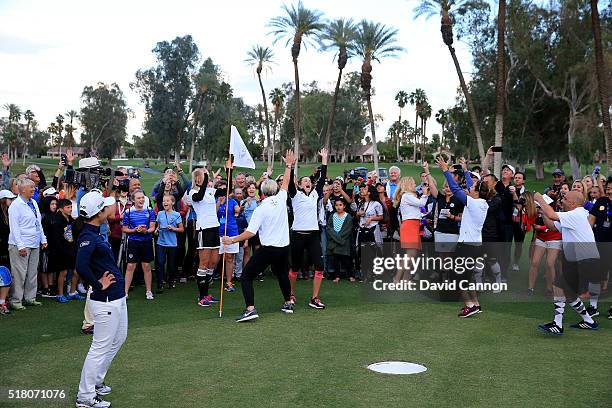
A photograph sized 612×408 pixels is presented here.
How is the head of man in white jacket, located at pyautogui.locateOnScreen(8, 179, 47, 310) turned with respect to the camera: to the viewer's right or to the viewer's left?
to the viewer's right

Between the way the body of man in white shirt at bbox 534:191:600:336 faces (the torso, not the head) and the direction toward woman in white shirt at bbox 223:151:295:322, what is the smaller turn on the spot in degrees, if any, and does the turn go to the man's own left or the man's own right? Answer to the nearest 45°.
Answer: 0° — they already face them

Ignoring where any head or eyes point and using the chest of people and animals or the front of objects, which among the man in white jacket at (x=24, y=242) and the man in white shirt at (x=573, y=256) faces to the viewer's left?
the man in white shirt at (x=573, y=256)

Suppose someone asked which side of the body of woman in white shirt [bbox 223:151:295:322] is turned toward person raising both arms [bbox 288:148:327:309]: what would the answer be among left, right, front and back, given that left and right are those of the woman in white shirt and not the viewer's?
right

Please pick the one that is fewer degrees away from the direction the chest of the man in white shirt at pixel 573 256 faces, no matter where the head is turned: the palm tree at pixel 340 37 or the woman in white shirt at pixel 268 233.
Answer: the woman in white shirt

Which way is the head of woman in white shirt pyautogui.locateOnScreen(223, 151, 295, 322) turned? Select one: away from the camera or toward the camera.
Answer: away from the camera

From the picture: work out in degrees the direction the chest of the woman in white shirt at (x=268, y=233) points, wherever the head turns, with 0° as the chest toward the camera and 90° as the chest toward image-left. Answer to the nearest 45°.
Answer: approximately 135°

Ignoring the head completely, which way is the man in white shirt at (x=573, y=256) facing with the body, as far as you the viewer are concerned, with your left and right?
facing to the left of the viewer

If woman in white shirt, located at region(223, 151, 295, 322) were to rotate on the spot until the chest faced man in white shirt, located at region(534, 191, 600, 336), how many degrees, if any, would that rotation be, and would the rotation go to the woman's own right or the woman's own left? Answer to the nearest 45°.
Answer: approximately 135° to the woman's own right

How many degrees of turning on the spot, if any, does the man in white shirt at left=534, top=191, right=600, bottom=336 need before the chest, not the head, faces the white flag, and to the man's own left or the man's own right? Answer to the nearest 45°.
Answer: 0° — they already face it

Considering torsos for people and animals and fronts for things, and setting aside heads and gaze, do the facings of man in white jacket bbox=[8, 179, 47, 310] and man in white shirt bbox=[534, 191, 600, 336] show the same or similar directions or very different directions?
very different directions

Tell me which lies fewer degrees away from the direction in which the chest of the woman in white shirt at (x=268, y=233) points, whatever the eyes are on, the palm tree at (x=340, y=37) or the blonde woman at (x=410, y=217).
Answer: the palm tree

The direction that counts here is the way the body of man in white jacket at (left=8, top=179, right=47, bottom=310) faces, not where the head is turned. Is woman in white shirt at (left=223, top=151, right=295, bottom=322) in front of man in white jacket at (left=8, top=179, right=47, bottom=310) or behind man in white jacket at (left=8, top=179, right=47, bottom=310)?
in front
